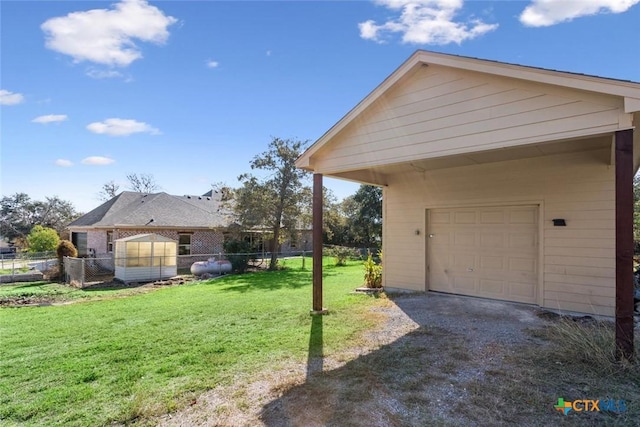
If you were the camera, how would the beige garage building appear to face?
facing the viewer and to the left of the viewer

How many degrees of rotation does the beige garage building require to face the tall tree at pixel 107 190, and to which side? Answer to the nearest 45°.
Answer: approximately 90° to its right

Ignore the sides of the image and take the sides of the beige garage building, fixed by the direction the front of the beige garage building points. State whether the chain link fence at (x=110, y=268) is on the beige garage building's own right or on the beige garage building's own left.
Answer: on the beige garage building's own right

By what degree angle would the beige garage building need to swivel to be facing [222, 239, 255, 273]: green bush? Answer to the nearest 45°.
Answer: approximately 90° to its right

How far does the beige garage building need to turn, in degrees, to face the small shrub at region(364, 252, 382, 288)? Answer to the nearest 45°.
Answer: approximately 90° to its right

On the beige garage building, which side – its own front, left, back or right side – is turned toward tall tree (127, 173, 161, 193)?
right

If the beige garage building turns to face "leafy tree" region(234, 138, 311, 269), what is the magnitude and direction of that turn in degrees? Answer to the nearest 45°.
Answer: approximately 90° to its right

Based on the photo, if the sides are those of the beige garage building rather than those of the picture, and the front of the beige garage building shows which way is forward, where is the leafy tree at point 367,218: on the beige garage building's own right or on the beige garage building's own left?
on the beige garage building's own right
